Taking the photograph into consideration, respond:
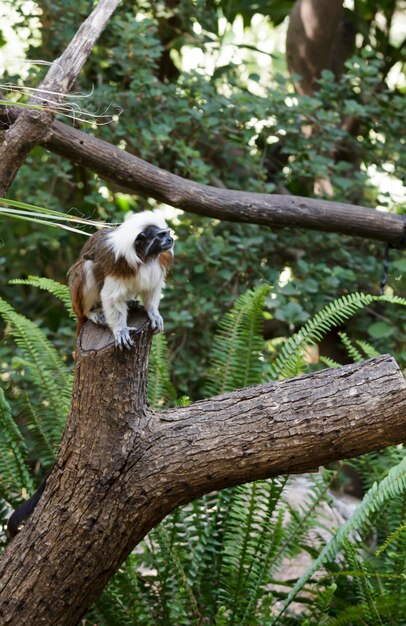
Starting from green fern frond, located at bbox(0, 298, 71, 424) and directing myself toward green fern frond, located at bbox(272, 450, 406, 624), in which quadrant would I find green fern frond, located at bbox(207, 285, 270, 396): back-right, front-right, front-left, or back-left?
front-left

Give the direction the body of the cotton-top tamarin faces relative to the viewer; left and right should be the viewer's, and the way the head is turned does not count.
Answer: facing the viewer and to the right of the viewer
